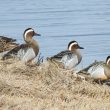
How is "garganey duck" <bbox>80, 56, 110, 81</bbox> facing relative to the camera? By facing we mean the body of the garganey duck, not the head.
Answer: to the viewer's right

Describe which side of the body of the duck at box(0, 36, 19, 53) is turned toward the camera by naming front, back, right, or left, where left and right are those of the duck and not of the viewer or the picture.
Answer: left

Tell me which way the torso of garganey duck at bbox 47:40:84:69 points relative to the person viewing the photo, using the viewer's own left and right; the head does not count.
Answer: facing to the right of the viewer

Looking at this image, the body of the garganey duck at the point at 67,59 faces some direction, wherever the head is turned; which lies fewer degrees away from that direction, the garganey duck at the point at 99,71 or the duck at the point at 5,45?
the garganey duck

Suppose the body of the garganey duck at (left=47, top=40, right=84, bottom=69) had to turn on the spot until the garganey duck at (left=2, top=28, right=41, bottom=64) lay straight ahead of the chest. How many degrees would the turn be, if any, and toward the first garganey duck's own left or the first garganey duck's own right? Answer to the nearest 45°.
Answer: approximately 180°

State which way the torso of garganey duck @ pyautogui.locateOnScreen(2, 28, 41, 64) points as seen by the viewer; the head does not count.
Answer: to the viewer's right
